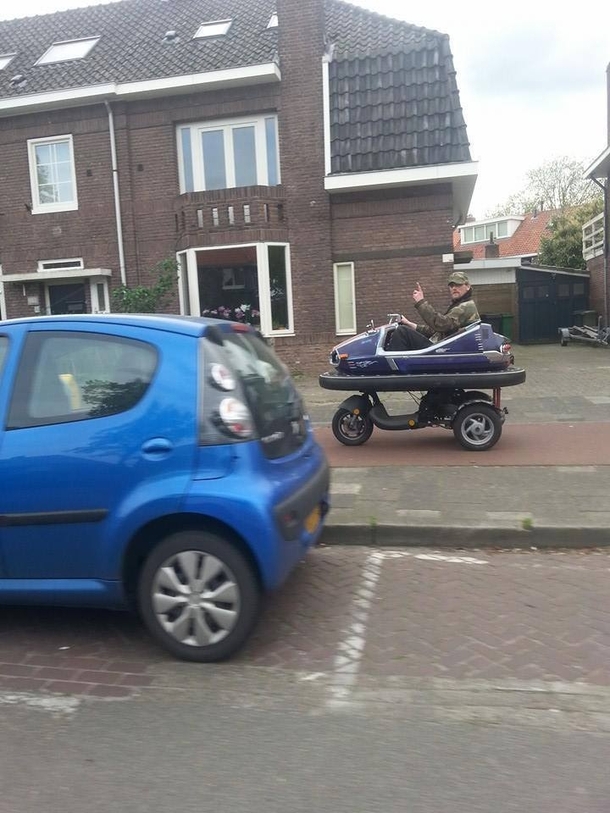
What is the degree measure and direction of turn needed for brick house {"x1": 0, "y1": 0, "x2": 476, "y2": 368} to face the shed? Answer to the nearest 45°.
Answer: approximately 135° to its left

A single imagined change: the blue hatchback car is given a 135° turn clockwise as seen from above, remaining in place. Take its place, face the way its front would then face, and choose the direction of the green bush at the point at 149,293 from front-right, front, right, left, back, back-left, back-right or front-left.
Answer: front-left

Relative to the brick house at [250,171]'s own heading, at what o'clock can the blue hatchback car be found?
The blue hatchback car is roughly at 12 o'clock from the brick house.

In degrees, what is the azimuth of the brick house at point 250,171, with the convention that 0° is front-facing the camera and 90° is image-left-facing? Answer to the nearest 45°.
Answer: approximately 0°

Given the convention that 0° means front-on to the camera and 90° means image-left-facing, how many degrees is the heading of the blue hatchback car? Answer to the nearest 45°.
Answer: approximately 90°

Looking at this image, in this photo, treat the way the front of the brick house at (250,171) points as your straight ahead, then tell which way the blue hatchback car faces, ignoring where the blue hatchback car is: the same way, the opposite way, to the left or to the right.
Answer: to the right

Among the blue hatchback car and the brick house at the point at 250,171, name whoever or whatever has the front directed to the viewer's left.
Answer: the blue hatchback car
